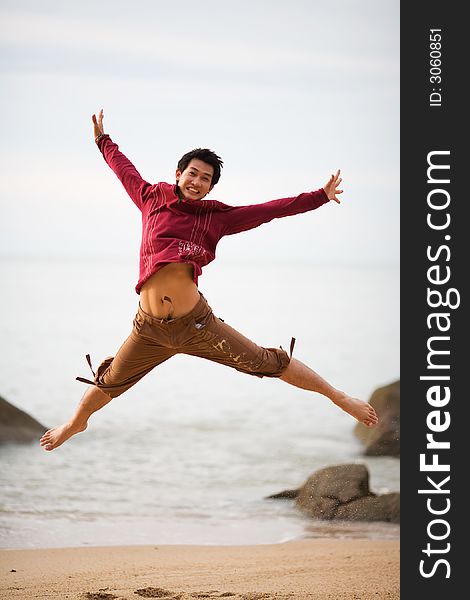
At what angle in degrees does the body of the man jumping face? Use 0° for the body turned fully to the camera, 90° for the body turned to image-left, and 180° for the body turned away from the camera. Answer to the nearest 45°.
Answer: approximately 0°

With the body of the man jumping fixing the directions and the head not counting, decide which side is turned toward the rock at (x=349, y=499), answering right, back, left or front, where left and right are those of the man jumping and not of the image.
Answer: back

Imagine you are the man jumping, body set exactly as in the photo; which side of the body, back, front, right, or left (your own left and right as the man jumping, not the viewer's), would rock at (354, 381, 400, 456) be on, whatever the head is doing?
back

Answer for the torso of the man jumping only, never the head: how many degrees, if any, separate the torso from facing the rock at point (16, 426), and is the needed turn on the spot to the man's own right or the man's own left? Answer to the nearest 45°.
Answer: approximately 180°

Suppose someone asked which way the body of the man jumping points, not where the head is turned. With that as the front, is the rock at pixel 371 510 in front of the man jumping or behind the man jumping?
behind
